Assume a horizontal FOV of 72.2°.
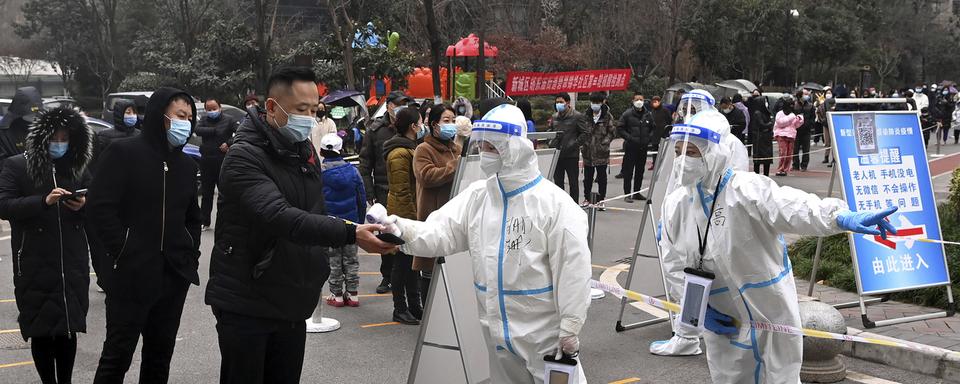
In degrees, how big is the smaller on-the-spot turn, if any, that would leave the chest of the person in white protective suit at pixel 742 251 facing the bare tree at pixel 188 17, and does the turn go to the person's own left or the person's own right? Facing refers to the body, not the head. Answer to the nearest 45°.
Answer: approximately 90° to the person's own right

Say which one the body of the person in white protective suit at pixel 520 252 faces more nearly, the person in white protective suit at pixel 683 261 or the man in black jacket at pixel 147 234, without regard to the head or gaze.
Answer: the man in black jacket

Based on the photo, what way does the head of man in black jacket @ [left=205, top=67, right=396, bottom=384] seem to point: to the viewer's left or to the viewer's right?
to the viewer's right

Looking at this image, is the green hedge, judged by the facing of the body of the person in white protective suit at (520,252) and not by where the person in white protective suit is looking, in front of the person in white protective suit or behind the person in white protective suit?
behind

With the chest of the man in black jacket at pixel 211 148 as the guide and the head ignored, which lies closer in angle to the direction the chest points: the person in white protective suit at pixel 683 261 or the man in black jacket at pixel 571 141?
the person in white protective suit

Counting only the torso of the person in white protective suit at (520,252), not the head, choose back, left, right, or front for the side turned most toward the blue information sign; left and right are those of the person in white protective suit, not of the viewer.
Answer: back

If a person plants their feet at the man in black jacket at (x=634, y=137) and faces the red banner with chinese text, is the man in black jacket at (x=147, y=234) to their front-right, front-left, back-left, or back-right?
back-left

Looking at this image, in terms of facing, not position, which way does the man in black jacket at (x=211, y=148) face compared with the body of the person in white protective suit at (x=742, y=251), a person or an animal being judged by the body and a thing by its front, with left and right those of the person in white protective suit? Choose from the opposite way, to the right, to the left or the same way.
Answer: to the left

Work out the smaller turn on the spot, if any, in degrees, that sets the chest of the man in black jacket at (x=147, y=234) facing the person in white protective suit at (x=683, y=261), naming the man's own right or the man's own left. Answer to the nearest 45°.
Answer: approximately 45° to the man's own left

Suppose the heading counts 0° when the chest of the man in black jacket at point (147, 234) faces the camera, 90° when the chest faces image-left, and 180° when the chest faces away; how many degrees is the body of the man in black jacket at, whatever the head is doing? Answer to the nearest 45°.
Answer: approximately 315°

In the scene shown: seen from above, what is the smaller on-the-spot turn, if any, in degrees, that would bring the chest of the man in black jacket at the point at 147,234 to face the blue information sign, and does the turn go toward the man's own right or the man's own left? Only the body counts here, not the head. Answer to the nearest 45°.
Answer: approximately 45° to the man's own left
